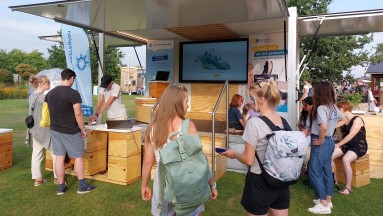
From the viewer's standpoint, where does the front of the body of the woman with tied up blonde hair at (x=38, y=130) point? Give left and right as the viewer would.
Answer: facing to the right of the viewer

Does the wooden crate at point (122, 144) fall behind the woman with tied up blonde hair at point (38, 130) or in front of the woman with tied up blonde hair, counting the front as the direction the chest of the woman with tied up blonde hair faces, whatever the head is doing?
in front

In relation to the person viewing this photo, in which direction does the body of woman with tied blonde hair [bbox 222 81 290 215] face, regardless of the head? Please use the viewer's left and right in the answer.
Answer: facing away from the viewer and to the left of the viewer

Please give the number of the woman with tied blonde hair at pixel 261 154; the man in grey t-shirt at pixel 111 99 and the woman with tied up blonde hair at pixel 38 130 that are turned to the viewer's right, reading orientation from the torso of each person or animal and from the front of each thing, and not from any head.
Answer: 1

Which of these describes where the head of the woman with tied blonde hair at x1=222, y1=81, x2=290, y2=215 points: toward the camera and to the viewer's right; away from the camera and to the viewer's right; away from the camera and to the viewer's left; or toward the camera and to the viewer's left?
away from the camera and to the viewer's left

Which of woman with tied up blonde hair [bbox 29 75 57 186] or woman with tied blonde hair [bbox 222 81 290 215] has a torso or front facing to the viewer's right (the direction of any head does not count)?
woman with tied up blonde hair [bbox 29 75 57 186]

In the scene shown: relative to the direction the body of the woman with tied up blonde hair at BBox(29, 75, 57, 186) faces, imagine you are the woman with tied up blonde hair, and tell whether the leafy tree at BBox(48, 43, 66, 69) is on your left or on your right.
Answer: on your left

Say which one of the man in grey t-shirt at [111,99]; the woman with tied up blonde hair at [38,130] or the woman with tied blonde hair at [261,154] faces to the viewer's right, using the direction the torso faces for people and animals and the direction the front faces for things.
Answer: the woman with tied up blonde hair at [38,130]
